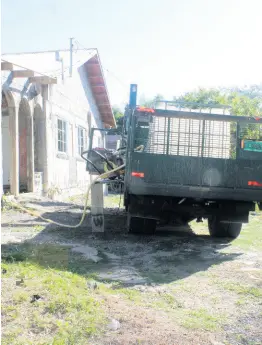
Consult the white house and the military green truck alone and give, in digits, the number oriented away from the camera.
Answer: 1

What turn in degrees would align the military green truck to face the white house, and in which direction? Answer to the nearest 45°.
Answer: approximately 45° to its left

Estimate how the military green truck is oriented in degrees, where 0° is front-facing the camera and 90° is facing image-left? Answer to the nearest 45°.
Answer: approximately 180°

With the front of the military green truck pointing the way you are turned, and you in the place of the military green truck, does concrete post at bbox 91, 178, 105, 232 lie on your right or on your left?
on your left

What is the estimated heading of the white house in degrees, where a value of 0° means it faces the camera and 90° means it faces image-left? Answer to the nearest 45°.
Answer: approximately 315°

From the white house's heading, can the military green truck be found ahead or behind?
ahead

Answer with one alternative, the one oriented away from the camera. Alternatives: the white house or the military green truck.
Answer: the military green truck

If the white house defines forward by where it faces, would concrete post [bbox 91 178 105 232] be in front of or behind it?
in front
